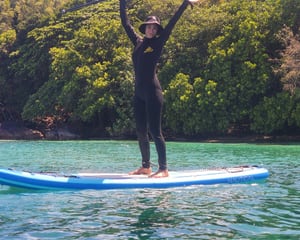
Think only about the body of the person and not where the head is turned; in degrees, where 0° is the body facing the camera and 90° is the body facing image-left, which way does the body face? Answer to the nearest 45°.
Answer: approximately 45°

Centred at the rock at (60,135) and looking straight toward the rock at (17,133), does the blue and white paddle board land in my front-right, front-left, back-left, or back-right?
back-left

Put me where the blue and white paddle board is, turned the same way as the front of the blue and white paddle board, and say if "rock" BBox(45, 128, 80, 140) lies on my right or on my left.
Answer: on my right

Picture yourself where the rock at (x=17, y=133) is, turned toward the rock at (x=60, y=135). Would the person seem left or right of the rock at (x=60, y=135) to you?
right

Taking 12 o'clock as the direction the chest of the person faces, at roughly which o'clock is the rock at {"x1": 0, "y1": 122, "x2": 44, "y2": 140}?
The rock is roughly at 4 o'clock from the person.

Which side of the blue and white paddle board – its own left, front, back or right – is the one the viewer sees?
right

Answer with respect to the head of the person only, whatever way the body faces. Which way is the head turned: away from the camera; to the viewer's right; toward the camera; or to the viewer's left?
toward the camera
